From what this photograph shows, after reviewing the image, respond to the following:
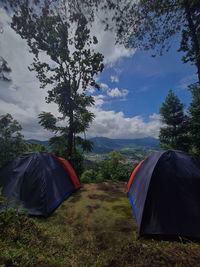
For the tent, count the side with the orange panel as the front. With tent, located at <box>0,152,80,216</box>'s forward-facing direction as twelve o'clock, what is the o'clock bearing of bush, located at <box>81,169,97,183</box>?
The bush is roughly at 12 o'clock from the tent.

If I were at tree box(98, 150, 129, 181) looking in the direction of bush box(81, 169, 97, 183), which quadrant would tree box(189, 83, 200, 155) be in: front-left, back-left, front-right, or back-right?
back-right

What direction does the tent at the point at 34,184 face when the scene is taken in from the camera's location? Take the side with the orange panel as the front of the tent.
facing away from the viewer and to the right of the viewer

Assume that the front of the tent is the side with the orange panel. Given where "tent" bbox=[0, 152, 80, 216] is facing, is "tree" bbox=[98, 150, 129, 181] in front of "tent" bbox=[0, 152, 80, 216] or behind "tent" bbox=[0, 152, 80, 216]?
in front

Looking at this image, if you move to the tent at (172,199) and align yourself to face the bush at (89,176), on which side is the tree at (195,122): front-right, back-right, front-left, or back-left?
front-right

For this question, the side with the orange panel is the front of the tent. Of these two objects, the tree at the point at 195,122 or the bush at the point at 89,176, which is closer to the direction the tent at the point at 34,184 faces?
the bush
